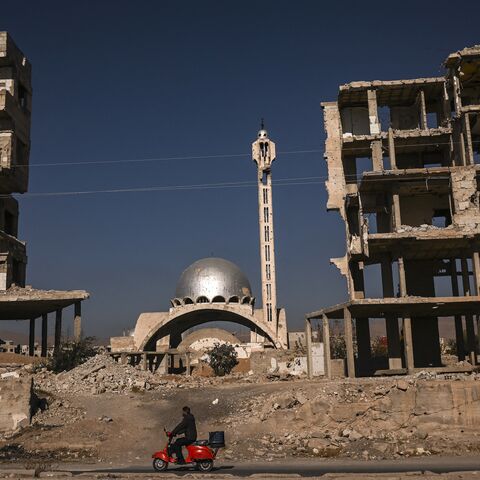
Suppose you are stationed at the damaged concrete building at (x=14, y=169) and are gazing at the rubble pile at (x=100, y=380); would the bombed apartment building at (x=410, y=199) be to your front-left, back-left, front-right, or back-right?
front-left

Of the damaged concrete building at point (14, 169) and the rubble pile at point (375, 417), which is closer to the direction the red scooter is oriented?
the damaged concrete building

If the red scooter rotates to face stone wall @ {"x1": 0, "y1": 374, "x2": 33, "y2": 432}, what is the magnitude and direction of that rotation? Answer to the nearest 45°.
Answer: approximately 45° to its right

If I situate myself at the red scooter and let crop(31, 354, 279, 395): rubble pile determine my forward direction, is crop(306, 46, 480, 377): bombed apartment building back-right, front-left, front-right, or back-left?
front-right

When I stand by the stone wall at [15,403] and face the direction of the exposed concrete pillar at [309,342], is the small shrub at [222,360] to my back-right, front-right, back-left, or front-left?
front-left

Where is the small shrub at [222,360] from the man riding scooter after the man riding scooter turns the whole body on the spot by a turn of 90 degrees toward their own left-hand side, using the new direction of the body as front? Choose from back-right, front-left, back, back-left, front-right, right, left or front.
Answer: back

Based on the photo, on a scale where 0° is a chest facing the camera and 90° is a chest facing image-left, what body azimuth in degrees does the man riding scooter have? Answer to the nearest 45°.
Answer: approximately 90°

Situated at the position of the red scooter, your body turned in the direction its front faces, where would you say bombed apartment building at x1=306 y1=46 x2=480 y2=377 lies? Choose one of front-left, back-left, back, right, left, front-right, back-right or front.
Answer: back-right

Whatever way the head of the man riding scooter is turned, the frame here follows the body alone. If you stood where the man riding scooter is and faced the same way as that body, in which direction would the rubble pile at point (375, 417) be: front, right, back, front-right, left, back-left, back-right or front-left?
back-right

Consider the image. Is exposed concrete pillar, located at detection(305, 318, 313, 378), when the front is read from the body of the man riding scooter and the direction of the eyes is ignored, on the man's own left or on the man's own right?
on the man's own right

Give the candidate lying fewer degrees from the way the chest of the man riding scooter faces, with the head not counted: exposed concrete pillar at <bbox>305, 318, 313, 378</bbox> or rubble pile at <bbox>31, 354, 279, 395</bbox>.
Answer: the rubble pile

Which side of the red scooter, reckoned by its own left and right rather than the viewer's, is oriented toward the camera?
left

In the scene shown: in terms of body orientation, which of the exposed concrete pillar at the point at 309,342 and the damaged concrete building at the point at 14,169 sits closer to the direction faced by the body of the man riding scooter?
the damaged concrete building
